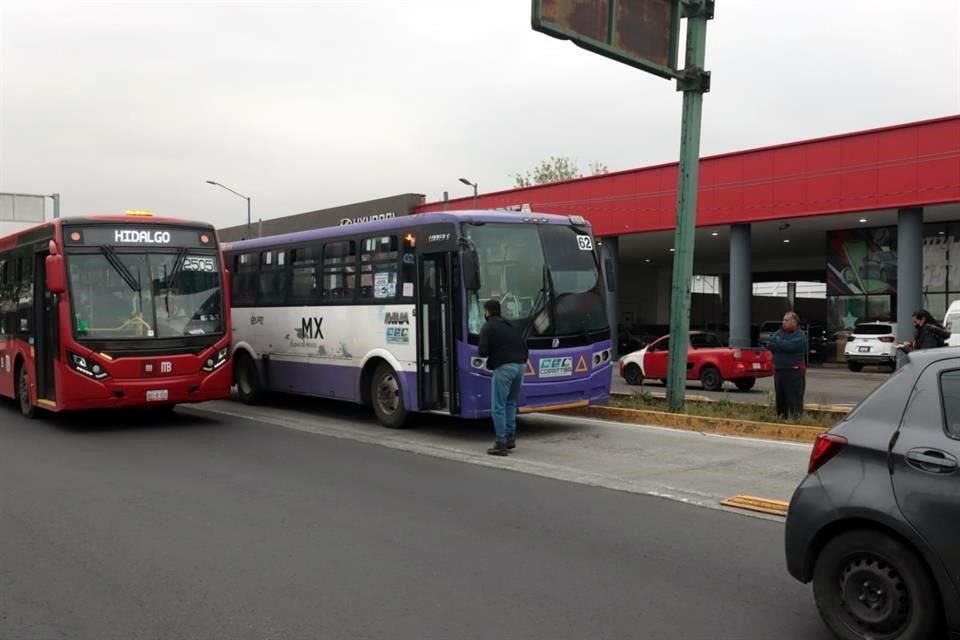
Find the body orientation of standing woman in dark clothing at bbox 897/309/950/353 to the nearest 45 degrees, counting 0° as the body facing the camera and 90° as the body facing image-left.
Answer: approximately 90°

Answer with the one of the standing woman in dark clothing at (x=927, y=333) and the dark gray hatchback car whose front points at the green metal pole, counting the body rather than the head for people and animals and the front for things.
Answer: the standing woman in dark clothing

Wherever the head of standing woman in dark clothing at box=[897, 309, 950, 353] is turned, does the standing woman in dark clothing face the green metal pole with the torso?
yes

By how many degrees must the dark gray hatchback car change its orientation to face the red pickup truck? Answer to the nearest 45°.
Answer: approximately 90° to its left

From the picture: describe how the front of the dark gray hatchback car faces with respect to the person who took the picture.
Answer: facing to the right of the viewer

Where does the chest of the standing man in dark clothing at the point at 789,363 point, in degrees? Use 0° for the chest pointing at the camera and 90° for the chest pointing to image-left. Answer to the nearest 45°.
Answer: approximately 45°

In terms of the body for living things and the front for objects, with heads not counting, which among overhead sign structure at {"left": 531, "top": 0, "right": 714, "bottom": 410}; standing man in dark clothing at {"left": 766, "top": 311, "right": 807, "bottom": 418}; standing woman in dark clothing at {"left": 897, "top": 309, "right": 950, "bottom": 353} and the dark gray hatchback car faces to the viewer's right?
the dark gray hatchback car

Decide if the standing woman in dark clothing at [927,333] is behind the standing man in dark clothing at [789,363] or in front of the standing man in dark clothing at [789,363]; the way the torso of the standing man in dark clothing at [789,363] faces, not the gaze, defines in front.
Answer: behind
